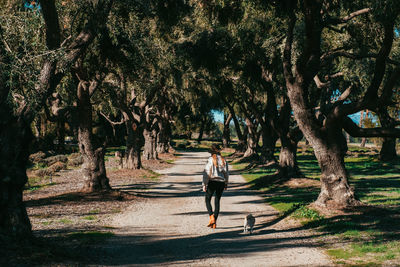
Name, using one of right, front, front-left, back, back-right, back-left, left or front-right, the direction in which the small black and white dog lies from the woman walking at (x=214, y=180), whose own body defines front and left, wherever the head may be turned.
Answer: back-right

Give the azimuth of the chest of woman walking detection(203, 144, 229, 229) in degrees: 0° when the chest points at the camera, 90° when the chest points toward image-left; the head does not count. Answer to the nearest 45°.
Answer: approximately 180°

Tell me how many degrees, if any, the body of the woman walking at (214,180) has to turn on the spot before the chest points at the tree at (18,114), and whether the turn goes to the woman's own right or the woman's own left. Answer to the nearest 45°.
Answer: approximately 135° to the woman's own left
